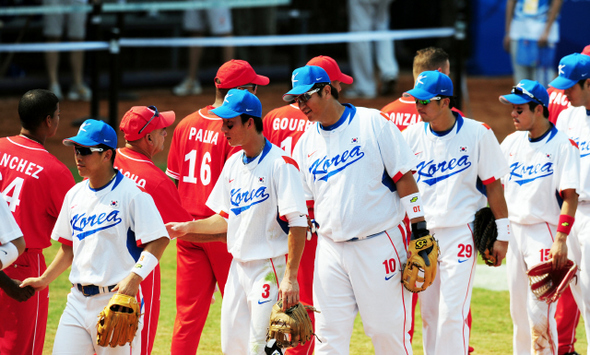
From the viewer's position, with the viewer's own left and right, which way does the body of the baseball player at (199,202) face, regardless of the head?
facing away from the viewer and to the right of the viewer

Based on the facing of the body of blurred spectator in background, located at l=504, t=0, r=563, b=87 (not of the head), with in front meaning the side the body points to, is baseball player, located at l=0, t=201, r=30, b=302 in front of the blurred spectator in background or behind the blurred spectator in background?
in front

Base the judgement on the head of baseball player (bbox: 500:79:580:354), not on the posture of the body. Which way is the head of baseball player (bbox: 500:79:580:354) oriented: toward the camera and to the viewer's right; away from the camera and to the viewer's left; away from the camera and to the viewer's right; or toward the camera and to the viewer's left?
toward the camera and to the viewer's left

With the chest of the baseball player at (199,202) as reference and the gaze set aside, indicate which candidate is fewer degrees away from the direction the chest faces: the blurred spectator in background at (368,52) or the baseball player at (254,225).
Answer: the blurred spectator in background

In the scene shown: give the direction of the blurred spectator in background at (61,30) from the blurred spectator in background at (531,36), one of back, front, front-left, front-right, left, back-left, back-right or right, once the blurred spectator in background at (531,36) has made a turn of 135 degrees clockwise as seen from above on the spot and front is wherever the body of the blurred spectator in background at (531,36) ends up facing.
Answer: front-left

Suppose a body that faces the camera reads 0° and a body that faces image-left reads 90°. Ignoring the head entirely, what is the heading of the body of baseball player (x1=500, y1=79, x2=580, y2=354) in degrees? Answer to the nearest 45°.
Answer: approximately 45°

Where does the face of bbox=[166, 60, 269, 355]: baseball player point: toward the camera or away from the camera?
away from the camera
